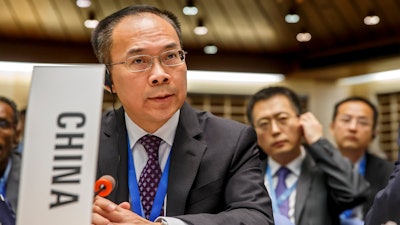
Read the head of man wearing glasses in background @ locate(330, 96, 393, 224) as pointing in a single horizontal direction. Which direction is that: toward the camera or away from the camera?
toward the camera

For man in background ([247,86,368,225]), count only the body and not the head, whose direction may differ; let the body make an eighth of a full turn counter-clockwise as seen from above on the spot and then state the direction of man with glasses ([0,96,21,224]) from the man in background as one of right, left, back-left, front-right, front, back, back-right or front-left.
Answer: right

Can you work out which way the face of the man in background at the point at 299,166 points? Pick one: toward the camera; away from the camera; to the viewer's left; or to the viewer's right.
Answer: toward the camera

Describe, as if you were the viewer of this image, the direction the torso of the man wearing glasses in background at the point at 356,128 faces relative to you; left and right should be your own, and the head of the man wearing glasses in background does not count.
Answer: facing the viewer and to the left of the viewer

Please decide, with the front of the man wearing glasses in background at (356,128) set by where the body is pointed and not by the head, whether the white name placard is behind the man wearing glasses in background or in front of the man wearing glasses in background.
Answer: in front

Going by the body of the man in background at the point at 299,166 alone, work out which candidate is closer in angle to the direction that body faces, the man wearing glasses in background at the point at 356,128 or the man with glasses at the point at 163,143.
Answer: the man with glasses

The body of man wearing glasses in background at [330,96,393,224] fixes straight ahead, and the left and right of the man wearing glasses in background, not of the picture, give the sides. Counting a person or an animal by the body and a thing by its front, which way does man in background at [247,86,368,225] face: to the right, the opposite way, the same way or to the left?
the same way

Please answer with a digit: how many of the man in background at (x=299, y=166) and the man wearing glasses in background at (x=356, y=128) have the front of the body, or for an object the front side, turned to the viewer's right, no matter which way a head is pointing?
0

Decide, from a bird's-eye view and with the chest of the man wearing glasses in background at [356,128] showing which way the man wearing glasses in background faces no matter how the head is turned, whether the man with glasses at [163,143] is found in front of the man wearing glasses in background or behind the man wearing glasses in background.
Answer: in front
